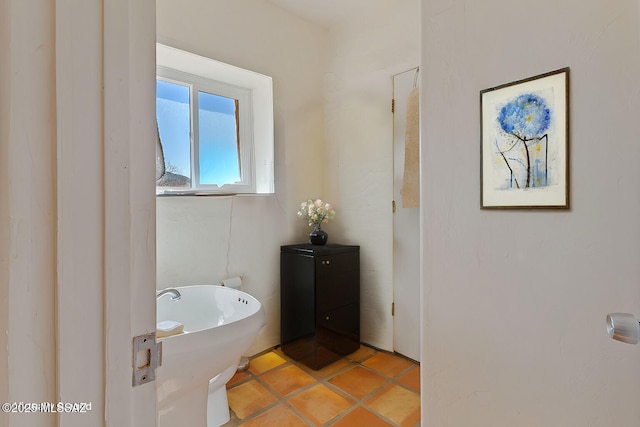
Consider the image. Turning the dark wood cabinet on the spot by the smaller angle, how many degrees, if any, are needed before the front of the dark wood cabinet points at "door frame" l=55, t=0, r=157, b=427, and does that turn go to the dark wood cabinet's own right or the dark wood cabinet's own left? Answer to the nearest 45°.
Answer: approximately 45° to the dark wood cabinet's own right

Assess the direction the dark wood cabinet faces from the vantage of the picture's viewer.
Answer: facing the viewer and to the right of the viewer
